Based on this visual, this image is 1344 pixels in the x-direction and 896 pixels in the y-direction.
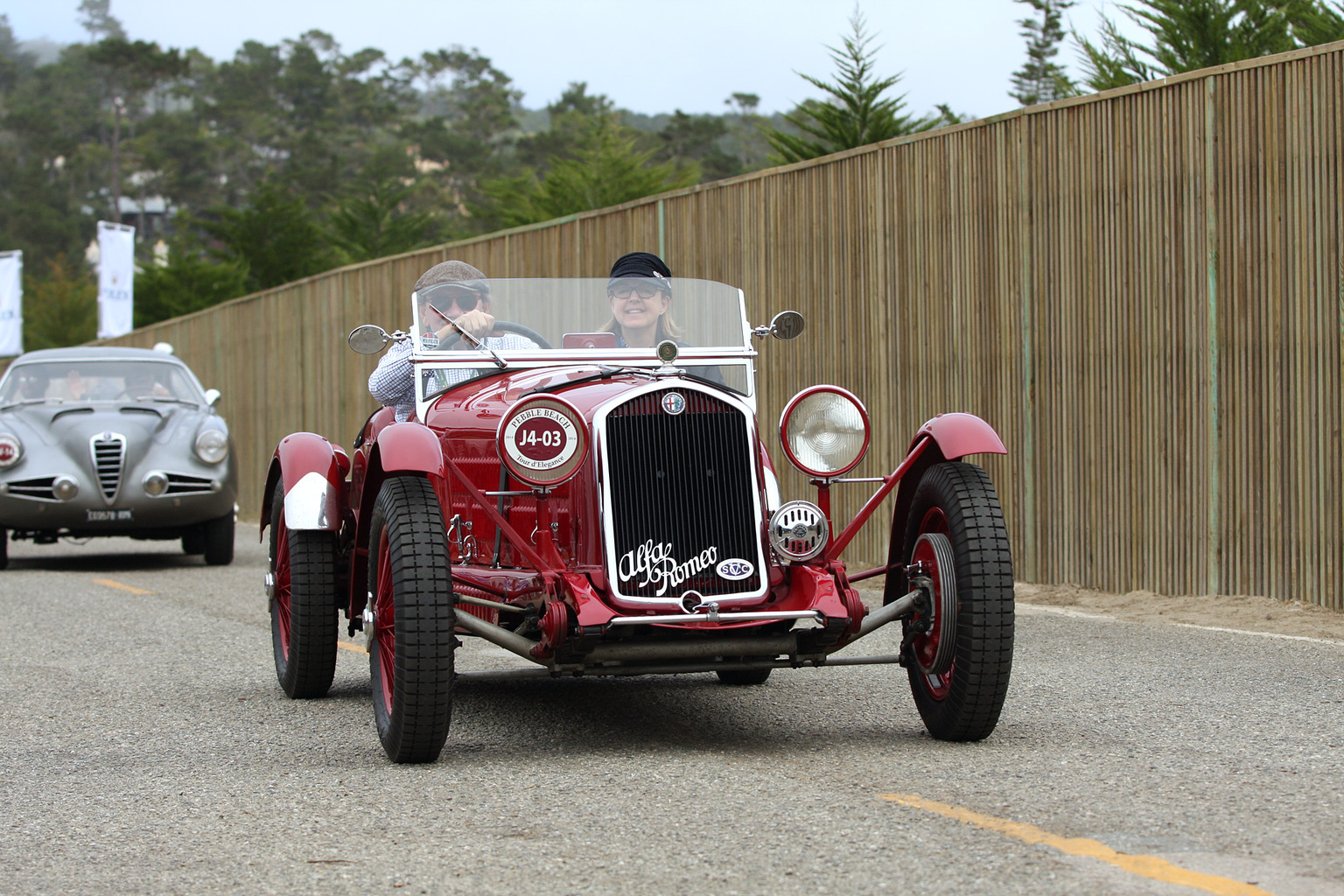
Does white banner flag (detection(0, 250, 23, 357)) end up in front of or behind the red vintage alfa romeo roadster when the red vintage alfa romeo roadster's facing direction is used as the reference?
behind

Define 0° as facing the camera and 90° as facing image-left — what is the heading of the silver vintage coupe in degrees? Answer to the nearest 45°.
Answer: approximately 0°

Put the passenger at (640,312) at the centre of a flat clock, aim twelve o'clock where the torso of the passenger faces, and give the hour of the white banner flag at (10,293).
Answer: The white banner flag is roughly at 5 o'clock from the passenger.

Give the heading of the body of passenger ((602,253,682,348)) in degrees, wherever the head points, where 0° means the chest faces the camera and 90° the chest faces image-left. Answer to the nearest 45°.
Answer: approximately 0°

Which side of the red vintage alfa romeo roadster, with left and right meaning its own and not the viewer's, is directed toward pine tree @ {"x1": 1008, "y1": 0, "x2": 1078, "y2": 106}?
back

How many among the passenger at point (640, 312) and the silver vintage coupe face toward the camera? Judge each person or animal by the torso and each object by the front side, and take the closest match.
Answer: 2

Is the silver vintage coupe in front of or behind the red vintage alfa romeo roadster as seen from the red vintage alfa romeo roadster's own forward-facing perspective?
behind
